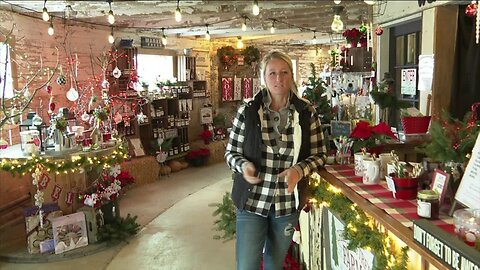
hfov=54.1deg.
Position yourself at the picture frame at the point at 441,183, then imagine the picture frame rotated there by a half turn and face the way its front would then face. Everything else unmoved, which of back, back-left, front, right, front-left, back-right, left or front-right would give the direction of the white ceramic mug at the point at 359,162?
left

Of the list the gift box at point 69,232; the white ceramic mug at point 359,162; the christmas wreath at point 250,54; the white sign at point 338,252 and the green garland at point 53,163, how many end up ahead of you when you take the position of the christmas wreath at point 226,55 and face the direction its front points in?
4

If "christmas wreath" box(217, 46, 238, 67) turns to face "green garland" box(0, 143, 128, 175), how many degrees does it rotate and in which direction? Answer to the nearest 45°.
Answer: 0° — it already faces it

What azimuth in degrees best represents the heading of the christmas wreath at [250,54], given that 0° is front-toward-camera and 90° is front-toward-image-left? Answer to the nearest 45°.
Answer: approximately 0°

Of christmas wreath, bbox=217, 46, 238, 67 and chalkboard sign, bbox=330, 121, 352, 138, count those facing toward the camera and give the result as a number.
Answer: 2

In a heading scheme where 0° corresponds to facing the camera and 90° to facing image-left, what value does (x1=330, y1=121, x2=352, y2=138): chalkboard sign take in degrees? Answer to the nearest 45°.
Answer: approximately 0°

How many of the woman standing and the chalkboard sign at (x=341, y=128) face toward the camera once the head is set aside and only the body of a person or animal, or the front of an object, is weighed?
2
